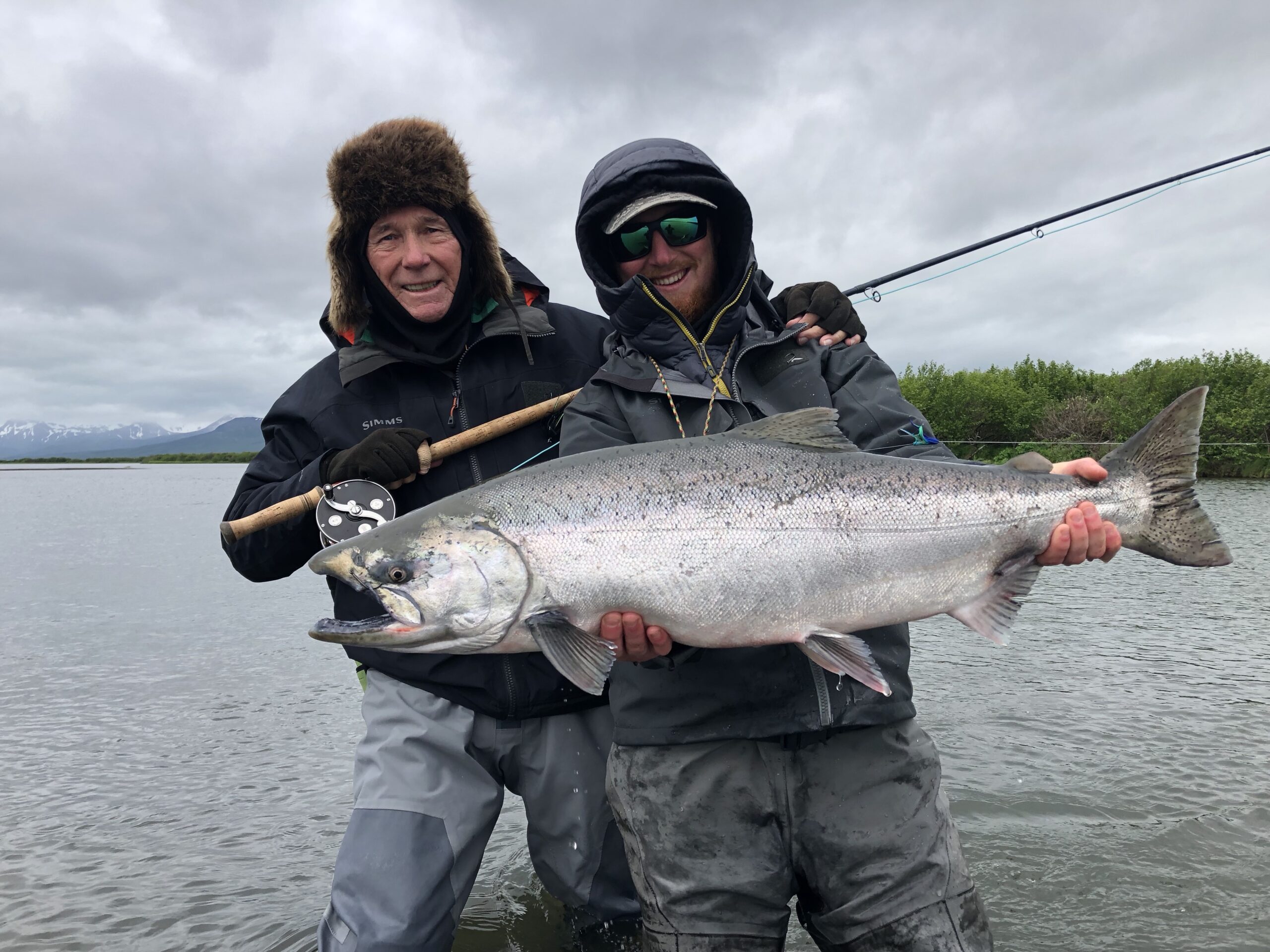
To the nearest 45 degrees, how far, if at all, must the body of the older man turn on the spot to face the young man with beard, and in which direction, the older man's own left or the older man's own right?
approximately 45° to the older man's own left

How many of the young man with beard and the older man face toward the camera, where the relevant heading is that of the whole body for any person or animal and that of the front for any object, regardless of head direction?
2

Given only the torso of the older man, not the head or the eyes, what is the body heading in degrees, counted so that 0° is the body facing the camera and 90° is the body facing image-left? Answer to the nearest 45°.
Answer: approximately 0°

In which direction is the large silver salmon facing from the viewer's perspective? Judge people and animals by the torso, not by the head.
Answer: to the viewer's left

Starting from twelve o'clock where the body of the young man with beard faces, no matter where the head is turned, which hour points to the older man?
The older man is roughly at 4 o'clock from the young man with beard.
